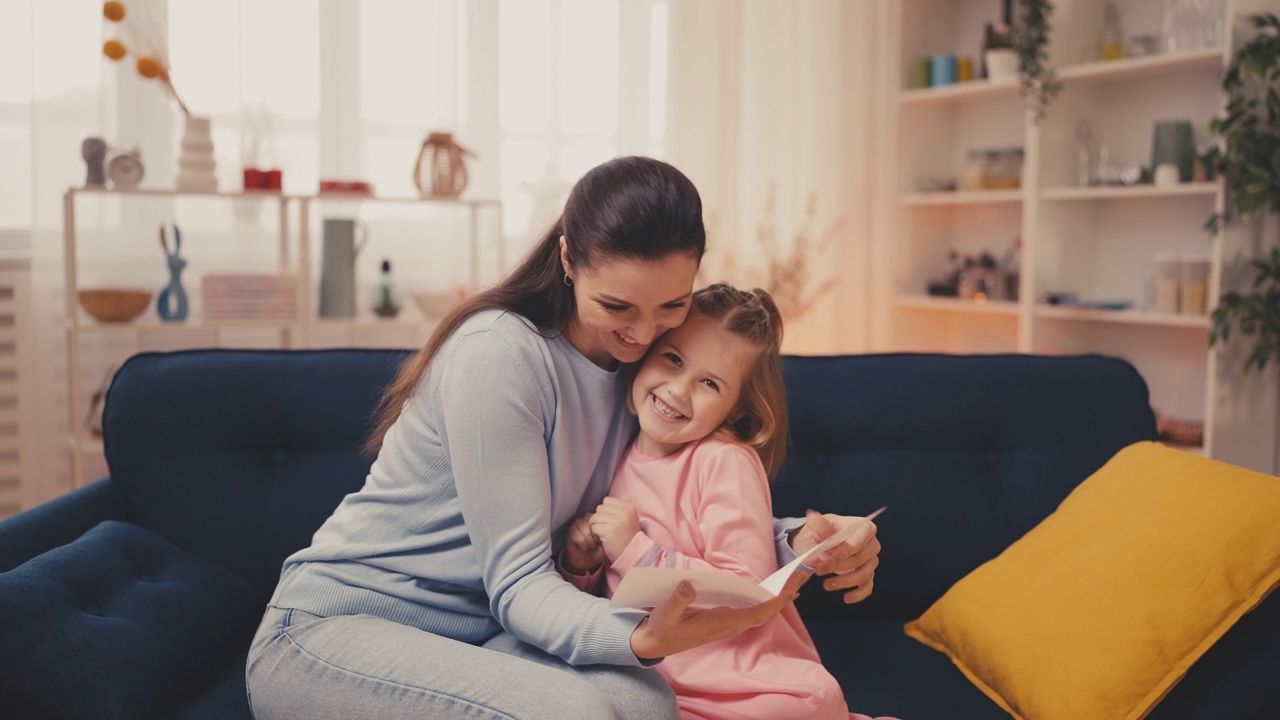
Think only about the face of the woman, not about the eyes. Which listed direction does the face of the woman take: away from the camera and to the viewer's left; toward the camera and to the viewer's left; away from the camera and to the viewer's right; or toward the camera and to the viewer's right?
toward the camera and to the viewer's right

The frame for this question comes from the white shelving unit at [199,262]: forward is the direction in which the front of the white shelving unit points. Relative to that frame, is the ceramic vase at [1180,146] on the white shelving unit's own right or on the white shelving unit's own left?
on the white shelving unit's own left

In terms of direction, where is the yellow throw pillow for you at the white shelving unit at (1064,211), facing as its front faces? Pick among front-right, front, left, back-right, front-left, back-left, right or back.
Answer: front-left

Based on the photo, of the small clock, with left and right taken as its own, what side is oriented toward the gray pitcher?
left

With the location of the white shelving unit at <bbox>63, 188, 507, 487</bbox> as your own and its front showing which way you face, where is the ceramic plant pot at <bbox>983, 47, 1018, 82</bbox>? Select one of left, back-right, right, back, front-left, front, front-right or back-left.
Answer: left

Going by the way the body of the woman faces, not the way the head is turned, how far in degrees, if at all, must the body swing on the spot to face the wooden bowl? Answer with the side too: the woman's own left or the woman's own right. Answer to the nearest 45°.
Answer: approximately 180°

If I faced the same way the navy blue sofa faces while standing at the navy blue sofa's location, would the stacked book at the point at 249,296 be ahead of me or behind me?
behind

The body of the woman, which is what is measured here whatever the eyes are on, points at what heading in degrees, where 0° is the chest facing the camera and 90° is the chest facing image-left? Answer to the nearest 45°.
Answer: approximately 315°
